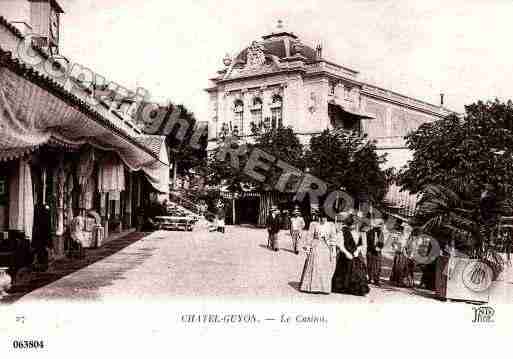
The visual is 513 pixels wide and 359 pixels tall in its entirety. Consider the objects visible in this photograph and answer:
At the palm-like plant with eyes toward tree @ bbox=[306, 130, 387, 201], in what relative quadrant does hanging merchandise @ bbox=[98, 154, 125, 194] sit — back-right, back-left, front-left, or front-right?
front-left

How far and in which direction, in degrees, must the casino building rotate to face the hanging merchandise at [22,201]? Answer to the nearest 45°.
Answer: approximately 45° to its left

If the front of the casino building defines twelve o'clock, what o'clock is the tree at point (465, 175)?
The tree is roughly at 10 o'clock from the casino building.

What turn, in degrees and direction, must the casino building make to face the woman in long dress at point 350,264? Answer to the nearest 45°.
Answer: approximately 45° to its left

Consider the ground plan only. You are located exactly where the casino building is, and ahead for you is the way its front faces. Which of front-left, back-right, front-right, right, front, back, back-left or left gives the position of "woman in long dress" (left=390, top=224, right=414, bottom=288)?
front-left

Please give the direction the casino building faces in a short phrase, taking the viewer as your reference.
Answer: facing the viewer and to the left of the viewer

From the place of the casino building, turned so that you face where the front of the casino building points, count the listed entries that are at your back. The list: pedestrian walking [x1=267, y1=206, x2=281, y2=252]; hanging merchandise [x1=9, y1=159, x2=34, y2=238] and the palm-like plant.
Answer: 0

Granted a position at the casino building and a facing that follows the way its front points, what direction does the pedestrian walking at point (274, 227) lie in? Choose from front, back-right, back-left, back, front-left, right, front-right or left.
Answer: front-left

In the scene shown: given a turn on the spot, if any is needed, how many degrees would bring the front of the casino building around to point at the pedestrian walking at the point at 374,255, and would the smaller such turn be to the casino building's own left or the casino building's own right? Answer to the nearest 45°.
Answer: approximately 45° to the casino building's own left

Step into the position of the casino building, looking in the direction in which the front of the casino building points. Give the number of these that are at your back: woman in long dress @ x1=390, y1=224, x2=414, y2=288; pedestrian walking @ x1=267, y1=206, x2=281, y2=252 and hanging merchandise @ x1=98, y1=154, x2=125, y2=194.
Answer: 0
